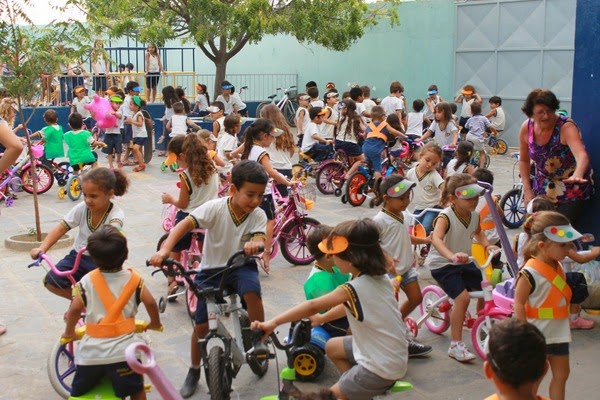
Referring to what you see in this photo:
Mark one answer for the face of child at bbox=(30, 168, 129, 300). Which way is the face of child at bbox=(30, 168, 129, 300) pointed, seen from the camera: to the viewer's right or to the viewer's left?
to the viewer's left

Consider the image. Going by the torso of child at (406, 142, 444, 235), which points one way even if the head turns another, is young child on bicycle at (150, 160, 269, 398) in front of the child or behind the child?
in front

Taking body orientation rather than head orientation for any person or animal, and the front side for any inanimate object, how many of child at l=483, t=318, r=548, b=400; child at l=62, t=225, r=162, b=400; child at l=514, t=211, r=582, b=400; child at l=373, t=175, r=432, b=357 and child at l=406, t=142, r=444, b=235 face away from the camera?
2

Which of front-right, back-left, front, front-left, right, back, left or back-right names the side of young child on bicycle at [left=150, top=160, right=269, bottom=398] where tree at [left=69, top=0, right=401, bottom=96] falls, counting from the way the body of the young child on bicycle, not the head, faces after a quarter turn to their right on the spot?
right

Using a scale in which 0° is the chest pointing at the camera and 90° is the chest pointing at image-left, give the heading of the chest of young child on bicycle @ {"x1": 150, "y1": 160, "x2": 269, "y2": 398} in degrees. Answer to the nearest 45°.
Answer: approximately 0°

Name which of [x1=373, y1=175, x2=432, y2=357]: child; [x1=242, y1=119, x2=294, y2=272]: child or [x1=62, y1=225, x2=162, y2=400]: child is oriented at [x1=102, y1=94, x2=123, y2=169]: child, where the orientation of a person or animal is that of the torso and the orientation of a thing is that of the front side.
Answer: [x1=62, y1=225, x2=162, y2=400]: child

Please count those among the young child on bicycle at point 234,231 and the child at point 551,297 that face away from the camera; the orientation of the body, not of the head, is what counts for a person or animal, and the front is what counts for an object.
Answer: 0

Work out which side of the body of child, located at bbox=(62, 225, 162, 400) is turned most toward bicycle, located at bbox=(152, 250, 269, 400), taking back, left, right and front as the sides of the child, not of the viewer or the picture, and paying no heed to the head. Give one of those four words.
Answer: right

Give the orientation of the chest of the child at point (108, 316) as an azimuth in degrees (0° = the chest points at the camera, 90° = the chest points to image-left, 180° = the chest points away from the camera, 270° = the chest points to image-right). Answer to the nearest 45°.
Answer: approximately 180°

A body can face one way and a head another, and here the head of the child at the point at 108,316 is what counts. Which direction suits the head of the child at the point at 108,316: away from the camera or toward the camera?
away from the camera

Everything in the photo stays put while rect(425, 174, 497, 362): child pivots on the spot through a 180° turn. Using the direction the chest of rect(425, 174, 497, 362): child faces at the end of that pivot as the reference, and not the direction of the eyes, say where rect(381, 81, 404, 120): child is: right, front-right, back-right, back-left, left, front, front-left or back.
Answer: front-right
